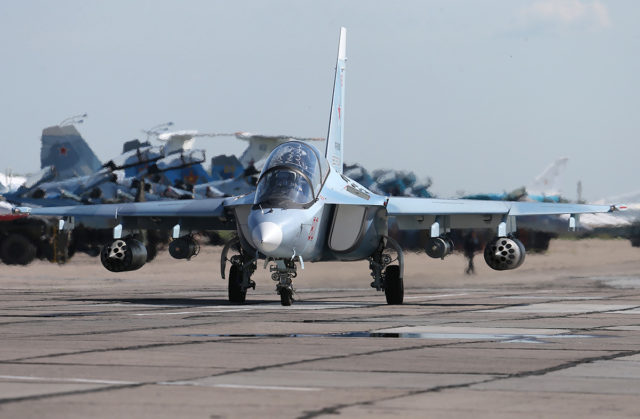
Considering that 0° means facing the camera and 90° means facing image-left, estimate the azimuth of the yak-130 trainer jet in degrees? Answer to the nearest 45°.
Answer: approximately 0°
